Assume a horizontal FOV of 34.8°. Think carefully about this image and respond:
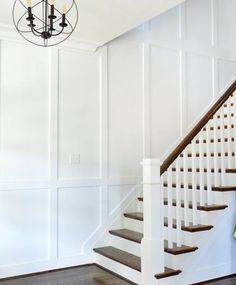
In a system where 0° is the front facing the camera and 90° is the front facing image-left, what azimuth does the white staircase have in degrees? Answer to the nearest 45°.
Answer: approximately 45°

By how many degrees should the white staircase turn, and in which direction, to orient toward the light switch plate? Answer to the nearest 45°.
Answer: approximately 45° to its right
